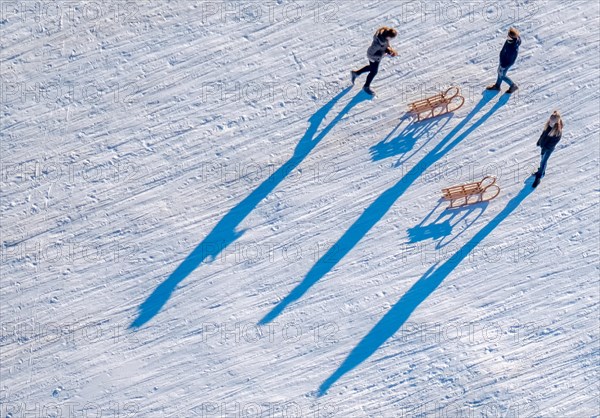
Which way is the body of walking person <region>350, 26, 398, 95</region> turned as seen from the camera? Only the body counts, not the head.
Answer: to the viewer's right

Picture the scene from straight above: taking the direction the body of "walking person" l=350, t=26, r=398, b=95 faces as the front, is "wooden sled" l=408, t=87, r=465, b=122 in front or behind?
in front

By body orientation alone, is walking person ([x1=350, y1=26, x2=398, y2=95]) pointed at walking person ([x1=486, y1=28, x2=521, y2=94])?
yes
